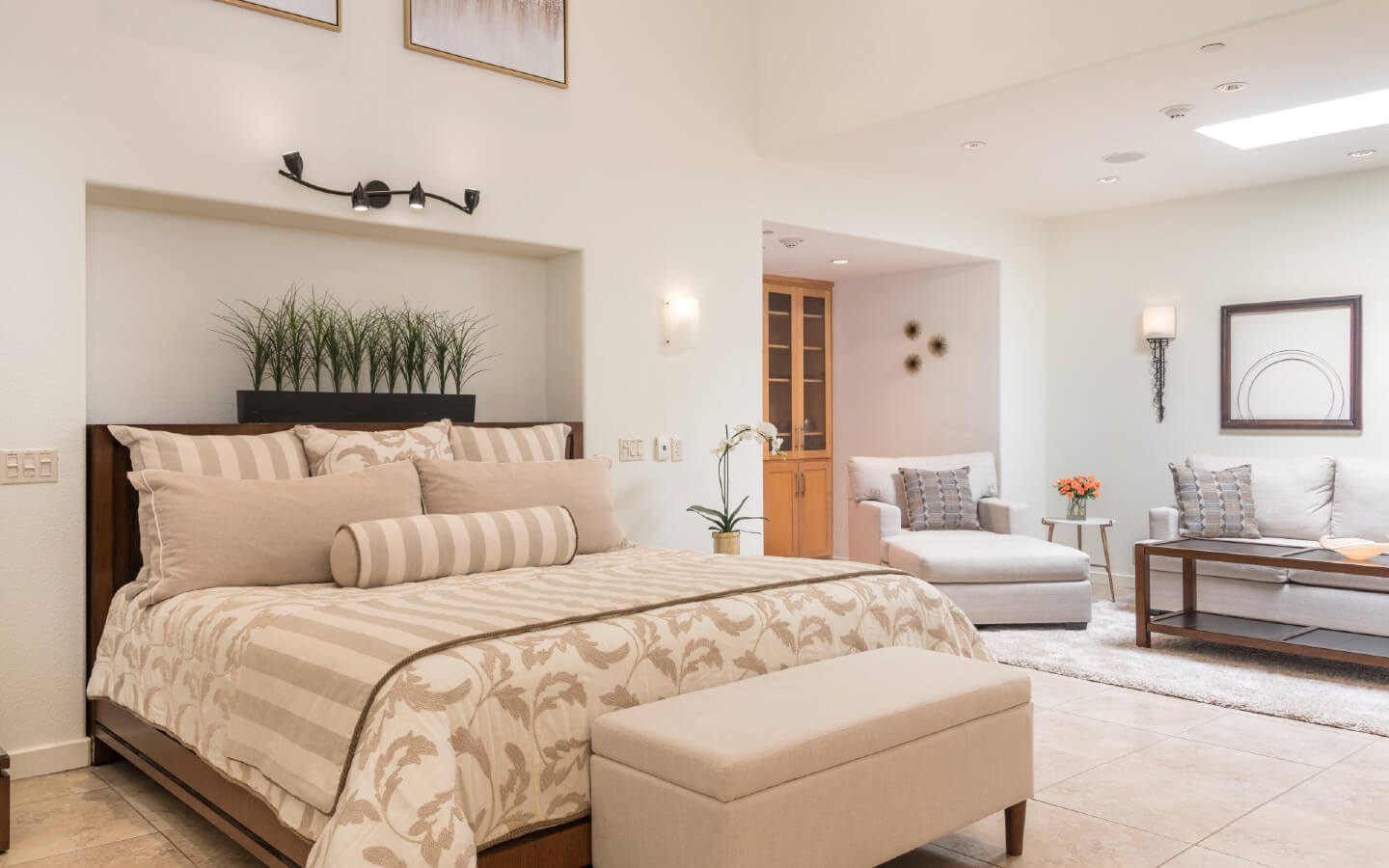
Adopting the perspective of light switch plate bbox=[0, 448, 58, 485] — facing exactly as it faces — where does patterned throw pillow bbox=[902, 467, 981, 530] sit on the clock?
The patterned throw pillow is roughly at 9 o'clock from the light switch plate.

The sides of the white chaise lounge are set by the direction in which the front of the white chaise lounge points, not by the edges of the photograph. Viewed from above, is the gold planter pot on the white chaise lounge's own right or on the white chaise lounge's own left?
on the white chaise lounge's own right

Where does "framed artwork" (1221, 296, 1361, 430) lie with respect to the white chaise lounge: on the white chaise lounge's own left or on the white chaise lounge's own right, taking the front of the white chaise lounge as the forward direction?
on the white chaise lounge's own left

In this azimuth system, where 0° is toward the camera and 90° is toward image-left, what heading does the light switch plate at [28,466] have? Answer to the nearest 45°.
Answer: approximately 0°

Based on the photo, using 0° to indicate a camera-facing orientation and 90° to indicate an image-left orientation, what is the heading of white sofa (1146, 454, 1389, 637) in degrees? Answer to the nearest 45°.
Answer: approximately 0°

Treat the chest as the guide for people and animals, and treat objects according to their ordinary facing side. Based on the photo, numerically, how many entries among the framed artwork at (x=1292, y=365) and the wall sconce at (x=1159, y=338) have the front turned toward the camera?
2
